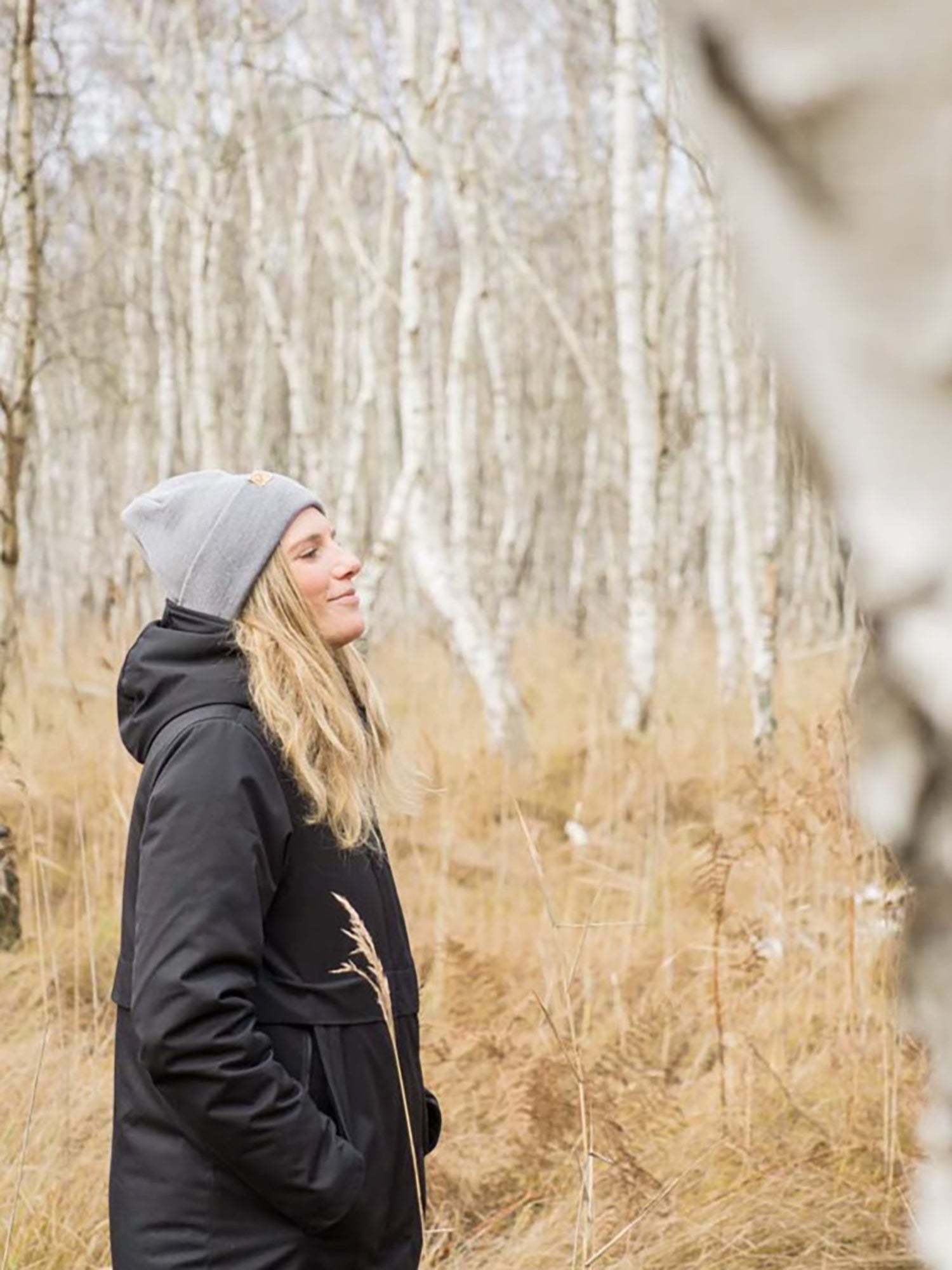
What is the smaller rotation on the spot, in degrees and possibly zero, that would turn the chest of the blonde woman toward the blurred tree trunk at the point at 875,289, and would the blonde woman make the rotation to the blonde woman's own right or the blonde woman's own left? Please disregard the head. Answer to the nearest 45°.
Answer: approximately 90° to the blonde woman's own right

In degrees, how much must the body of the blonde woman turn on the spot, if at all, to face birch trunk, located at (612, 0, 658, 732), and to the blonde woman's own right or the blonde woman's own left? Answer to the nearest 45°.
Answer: approximately 90° to the blonde woman's own left

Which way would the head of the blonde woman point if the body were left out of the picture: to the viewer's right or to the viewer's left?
to the viewer's right

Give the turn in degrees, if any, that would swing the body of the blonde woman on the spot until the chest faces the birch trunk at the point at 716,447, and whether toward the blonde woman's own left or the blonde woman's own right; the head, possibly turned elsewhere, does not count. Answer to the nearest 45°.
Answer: approximately 90° to the blonde woman's own left

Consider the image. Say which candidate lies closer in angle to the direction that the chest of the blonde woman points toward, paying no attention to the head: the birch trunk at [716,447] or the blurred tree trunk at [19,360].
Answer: the birch trunk

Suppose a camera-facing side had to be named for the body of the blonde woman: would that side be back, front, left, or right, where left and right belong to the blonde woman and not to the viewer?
right
